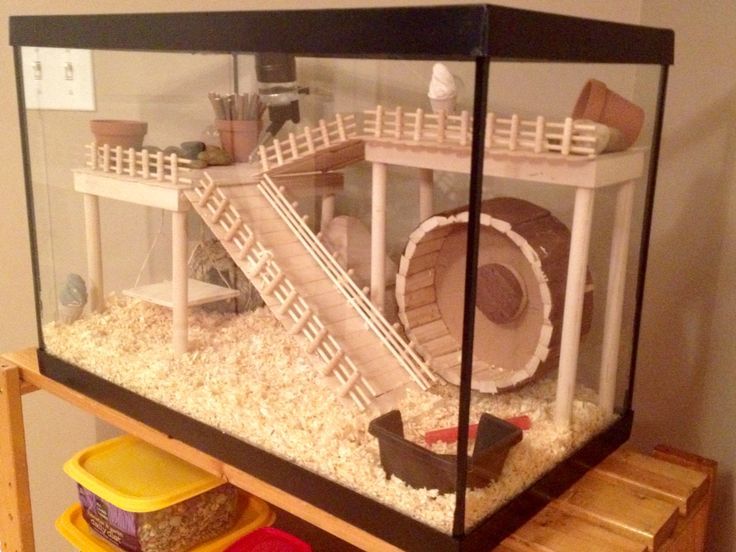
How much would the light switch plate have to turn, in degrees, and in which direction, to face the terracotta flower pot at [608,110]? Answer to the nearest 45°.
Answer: approximately 45° to its left

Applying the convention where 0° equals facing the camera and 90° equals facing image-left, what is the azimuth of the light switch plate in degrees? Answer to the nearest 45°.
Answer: approximately 0°
